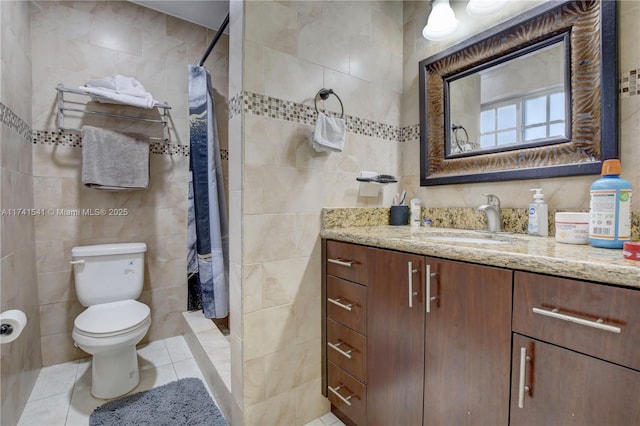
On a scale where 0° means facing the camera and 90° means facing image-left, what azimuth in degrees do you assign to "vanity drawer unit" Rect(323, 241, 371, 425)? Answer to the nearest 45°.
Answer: approximately 45°

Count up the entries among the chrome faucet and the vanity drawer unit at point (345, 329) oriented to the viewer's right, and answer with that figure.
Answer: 0

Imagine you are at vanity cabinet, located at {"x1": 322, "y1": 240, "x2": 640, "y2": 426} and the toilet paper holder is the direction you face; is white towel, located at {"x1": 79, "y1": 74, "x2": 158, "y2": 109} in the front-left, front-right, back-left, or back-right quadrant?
front-right

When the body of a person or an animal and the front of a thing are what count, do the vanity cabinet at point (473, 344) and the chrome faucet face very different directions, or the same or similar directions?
same or similar directions

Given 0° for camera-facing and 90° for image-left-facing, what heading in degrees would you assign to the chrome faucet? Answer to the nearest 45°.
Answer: approximately 45°

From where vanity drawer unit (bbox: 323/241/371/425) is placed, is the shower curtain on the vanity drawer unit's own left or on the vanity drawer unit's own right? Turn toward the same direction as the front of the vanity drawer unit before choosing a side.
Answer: on the vanity drawer unit's own right

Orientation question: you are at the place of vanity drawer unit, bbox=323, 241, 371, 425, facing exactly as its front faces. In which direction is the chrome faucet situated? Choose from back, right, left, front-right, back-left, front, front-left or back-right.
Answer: back-left

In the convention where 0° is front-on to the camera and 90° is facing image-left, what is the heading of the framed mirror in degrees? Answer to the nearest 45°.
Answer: approximately 45°

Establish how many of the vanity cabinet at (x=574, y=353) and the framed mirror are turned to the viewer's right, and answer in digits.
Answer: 0

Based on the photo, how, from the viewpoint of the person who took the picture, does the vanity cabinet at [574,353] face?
facing the viewer and to the left of the viewer

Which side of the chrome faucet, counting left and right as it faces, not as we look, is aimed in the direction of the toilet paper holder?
front

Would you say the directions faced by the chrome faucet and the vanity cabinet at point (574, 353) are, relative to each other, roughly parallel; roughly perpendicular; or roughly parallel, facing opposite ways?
roughly parallel

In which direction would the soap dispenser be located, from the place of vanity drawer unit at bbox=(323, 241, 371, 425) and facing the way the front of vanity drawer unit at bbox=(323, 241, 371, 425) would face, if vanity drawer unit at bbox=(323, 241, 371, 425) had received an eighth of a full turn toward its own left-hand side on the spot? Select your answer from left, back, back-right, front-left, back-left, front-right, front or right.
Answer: left
